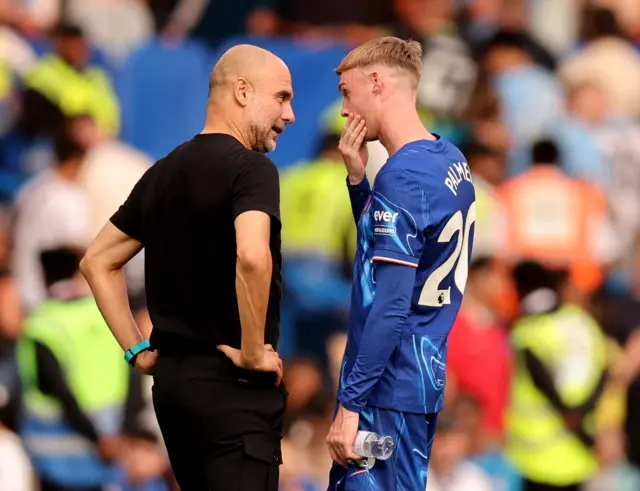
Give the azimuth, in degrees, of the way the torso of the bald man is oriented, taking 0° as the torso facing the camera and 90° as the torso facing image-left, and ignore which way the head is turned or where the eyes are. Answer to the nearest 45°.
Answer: approximately 225°

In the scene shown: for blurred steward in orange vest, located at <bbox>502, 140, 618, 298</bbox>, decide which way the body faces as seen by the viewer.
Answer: away from the camera

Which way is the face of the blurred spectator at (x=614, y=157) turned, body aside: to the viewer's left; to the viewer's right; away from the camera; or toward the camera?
toward the camera

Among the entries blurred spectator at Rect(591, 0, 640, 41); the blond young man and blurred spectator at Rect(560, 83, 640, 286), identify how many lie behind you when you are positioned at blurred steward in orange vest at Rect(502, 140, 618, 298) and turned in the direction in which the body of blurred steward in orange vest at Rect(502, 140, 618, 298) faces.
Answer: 1

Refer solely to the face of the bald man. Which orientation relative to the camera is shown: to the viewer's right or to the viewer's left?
to the viewer's right

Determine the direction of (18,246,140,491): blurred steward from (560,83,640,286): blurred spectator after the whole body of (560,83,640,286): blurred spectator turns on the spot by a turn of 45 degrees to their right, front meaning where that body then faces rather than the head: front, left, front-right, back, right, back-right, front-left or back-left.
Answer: front-left
